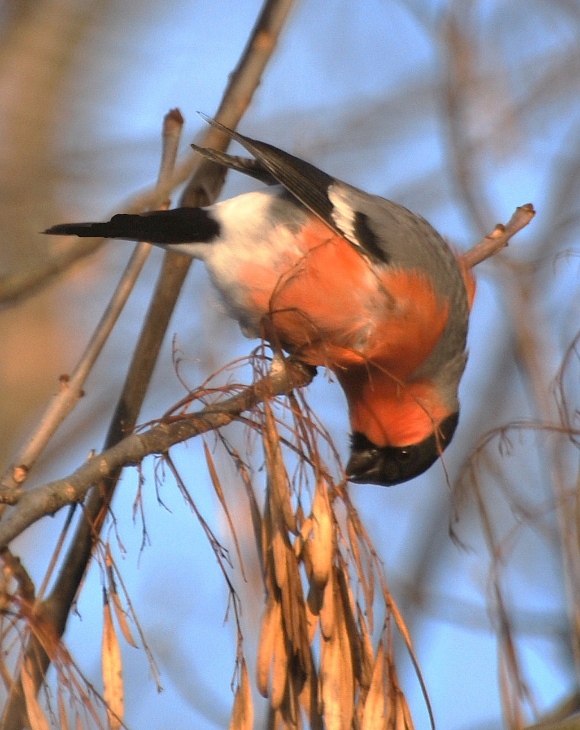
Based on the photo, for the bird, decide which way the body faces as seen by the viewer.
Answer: to the viewer's right

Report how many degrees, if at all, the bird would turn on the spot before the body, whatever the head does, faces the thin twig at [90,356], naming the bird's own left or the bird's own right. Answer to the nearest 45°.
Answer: approximately 135° to the bird's own right
